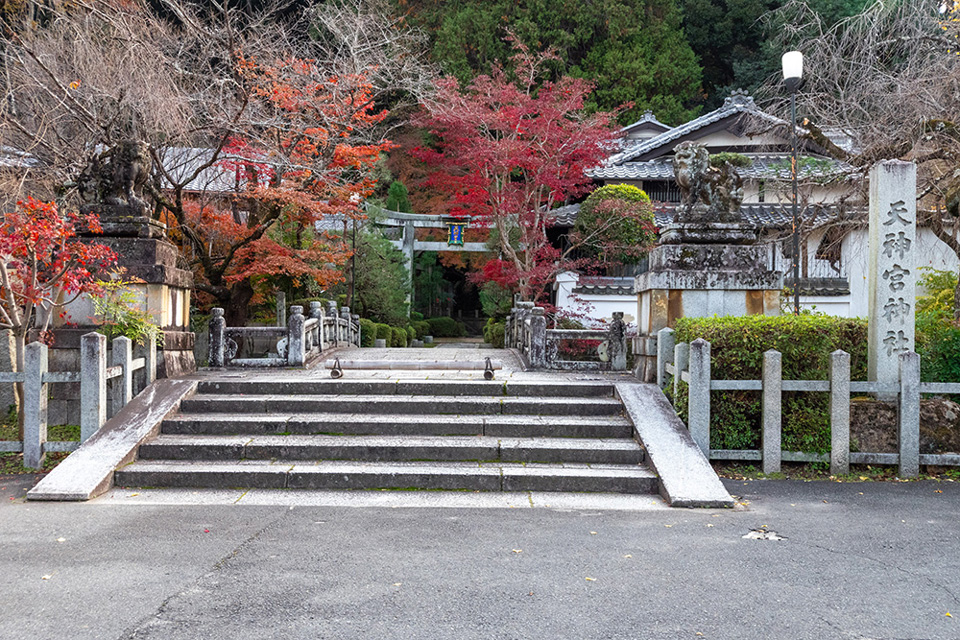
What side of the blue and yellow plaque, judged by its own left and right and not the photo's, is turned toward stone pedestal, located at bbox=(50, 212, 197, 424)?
front

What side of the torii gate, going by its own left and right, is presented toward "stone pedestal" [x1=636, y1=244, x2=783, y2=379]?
front

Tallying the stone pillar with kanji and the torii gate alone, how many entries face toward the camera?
2

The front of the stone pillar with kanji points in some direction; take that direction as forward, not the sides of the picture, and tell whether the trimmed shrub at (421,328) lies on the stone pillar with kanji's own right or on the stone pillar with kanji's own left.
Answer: on the stone pillar with kanji's own right

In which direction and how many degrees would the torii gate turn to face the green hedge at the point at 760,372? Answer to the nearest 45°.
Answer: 0° — it already faces it

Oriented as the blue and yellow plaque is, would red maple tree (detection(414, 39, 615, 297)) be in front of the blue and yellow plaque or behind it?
in front

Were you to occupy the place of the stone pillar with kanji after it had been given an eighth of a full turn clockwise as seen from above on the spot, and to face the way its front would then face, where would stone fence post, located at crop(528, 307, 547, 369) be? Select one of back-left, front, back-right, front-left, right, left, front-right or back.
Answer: front-right

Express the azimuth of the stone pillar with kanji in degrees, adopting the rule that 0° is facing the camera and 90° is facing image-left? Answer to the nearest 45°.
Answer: approximately 0°

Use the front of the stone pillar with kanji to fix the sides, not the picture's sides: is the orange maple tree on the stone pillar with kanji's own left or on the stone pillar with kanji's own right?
on the stone pillar with kanji's own right

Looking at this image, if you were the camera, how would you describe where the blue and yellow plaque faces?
facing the viewer

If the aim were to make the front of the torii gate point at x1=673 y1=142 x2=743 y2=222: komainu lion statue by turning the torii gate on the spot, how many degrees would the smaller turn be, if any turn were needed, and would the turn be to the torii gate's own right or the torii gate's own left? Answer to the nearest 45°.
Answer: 0° — it already faces it

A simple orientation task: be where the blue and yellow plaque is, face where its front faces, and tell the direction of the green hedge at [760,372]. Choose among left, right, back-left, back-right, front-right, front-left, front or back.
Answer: front

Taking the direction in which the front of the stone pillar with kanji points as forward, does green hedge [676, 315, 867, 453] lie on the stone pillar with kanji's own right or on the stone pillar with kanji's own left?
on the stone pillar with kanji's own right

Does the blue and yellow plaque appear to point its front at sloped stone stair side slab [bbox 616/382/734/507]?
yes

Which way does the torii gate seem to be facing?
toward the camera

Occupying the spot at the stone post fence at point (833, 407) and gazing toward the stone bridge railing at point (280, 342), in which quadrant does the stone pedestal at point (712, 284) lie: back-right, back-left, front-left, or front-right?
front-right

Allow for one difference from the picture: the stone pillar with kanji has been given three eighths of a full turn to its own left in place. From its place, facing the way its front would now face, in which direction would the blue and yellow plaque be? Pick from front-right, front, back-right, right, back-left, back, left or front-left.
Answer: left

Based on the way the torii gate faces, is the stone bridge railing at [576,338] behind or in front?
in front
